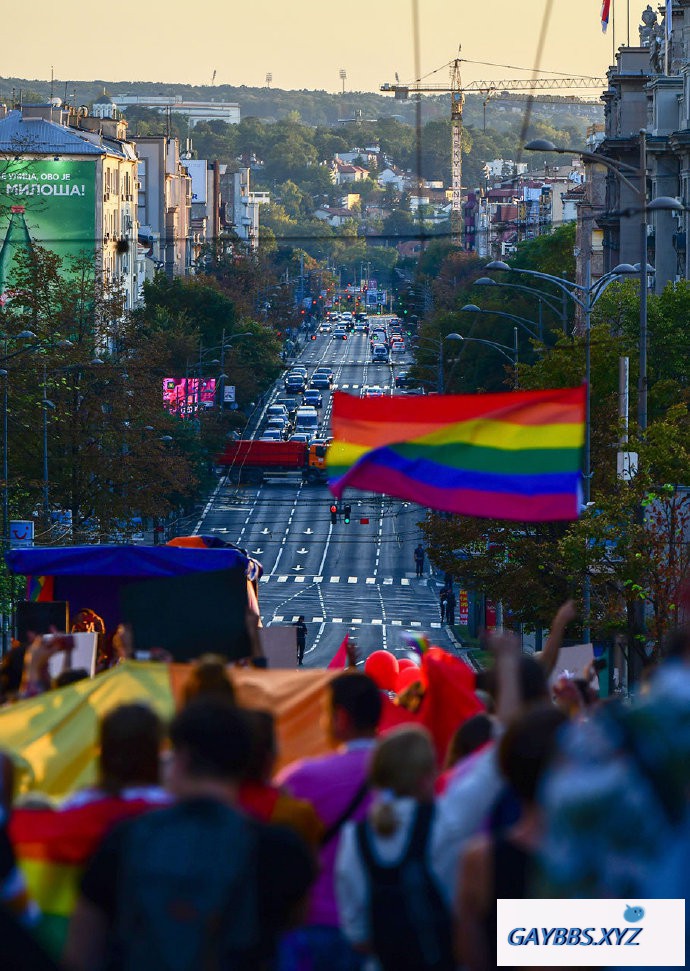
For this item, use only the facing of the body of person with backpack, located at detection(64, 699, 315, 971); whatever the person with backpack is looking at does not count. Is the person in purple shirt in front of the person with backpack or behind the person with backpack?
in front

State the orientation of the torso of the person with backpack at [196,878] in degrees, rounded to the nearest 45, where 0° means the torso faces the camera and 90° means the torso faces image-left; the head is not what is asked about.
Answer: approximately 180°

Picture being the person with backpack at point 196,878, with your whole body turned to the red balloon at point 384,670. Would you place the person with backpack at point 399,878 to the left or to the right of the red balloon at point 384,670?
right

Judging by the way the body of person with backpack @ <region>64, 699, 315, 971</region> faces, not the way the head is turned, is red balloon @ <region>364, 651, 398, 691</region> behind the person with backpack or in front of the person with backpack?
in front

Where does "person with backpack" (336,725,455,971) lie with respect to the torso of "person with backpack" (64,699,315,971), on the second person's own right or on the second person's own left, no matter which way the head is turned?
on the second person's own right

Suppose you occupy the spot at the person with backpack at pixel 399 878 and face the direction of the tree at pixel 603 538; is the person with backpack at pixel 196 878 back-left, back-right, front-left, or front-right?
back-left

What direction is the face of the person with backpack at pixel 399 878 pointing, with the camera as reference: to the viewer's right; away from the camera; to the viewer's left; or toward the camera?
away from the camera

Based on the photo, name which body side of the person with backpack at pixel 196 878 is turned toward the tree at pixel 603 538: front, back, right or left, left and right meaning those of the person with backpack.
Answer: front
